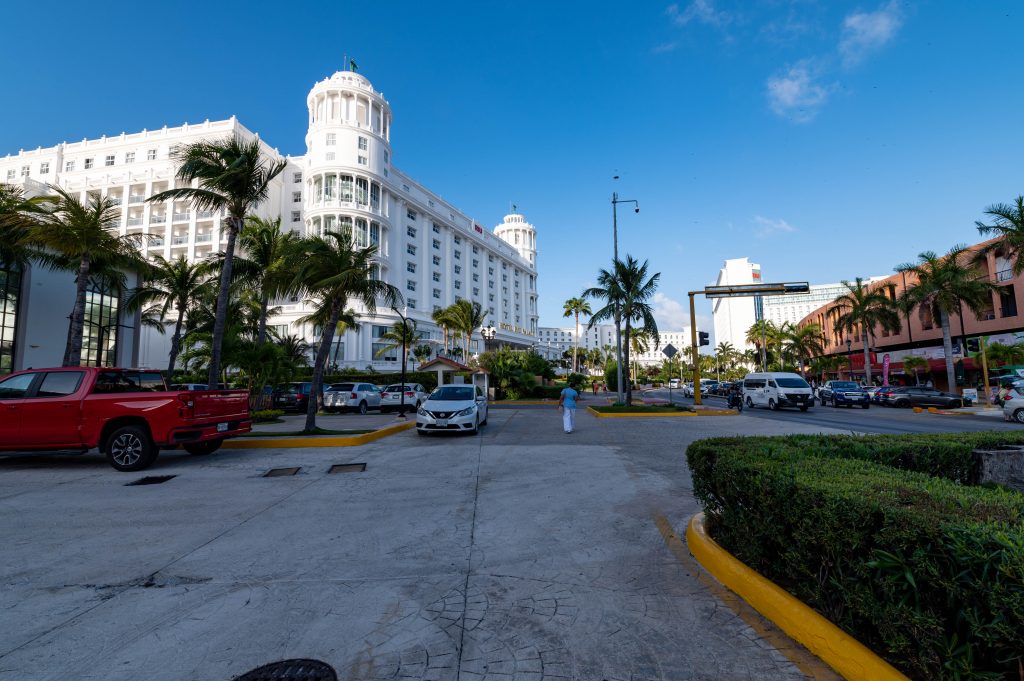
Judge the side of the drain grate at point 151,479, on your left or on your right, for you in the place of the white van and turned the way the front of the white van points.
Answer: on your right

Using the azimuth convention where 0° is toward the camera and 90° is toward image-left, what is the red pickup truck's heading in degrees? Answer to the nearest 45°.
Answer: approximately 135°

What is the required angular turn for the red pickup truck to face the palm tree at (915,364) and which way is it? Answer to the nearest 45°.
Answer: approximately 135° to its right

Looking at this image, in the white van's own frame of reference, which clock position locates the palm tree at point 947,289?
The palm tree is roughly at 9 o'clock from the white van.

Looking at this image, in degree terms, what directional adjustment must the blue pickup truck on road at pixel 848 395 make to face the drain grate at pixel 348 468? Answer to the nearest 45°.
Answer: approximately 45° to its right

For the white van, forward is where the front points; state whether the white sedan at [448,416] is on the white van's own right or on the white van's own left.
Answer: on the white van's own right

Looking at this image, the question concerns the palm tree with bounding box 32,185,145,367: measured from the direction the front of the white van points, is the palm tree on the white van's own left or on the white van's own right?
on the white van's own right

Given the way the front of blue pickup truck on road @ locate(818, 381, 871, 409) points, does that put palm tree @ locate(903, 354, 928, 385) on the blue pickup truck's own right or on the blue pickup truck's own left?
on the blue pickup truck's own left

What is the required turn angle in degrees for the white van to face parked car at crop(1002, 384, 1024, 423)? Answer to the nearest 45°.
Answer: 0° — it already faces it

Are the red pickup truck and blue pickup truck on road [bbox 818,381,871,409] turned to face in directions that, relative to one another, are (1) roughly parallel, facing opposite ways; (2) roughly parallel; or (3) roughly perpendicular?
roughly perpendicular
